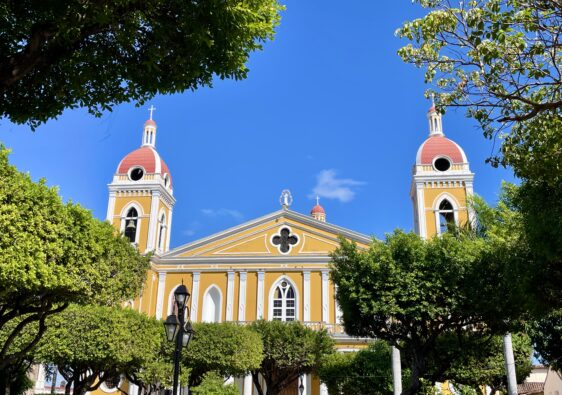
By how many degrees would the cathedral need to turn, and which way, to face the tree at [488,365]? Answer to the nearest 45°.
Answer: approximately 45° to its left

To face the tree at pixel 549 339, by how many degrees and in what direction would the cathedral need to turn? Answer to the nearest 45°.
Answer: approximately 45° to its left

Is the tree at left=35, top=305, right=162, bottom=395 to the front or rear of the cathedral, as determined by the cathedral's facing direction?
to the front

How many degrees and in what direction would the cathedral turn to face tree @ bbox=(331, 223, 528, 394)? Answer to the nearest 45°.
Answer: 0° — it already faces it

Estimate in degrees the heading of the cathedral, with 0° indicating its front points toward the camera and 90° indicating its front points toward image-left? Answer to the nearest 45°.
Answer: approximately 0°

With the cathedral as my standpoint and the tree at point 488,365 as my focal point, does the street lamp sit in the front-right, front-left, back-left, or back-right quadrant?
front-right

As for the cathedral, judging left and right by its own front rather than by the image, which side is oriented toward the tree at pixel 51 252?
front

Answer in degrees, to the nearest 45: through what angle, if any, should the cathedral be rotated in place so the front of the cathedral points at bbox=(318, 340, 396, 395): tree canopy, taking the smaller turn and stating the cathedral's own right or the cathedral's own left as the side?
approximately 45° to the cathedral's own left

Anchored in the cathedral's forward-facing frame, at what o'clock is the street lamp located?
The street lamp is roughly at 12 o'clock from the cathedral.

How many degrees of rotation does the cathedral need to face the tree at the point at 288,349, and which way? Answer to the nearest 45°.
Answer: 0° — it already faces it

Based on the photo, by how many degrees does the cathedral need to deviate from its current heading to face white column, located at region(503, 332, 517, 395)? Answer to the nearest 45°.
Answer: approximately 45° to its left
